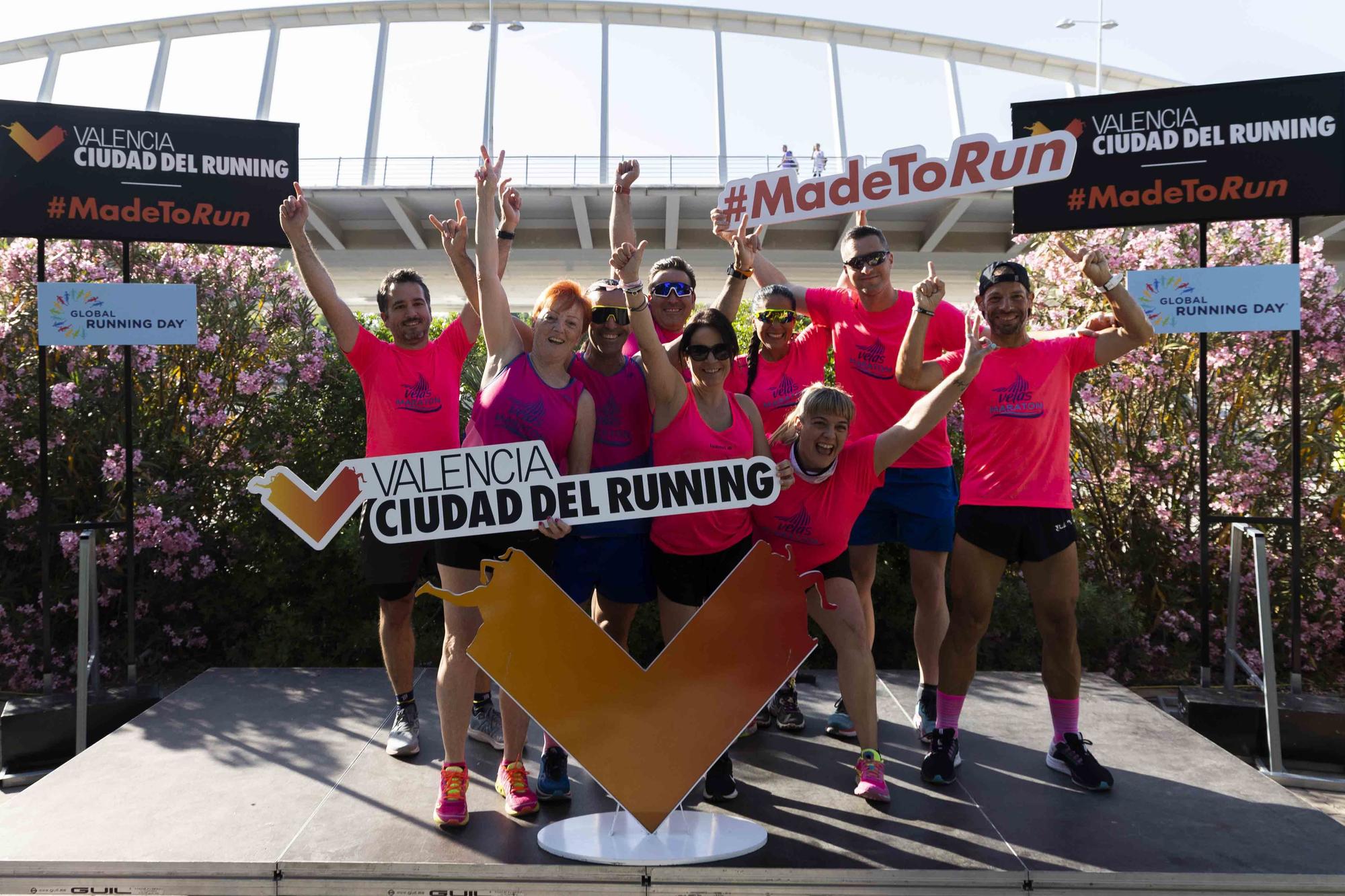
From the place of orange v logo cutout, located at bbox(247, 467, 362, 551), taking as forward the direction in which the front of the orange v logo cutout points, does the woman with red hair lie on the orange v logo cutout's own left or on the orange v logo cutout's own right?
on the orange v logo cutout's own left

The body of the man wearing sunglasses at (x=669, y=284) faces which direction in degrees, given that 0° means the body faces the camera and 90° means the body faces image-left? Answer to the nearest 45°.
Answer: approximately 0°

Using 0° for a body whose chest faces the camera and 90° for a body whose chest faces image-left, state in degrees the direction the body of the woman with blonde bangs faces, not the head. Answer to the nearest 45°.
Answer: approximately 0°

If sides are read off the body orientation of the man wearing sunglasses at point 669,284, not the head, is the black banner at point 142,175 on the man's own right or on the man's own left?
on the man's own right

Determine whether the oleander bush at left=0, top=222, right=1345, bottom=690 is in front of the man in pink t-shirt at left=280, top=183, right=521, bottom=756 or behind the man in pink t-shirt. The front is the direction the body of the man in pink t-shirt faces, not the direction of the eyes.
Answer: behind

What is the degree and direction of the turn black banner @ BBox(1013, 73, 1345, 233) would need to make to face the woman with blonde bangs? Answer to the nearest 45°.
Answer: approximately 45° to its right

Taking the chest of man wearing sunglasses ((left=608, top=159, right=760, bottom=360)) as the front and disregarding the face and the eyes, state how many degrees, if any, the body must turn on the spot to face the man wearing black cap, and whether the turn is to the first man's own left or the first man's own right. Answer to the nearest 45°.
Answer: approximately 90° to the first man's own left

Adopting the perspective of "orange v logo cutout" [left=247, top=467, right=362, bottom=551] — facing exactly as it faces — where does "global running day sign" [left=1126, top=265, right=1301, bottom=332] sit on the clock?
The global running day sign is roughly at 9 o'clock from the orange v logo cutout.

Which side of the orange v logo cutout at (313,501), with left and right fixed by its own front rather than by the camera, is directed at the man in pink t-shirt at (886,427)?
left

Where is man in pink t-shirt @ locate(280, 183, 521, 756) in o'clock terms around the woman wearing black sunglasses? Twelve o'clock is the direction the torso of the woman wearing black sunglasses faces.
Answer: The man in pink t-shirt is roughly at 4 o'clock from the woman wearing black sunglasses.

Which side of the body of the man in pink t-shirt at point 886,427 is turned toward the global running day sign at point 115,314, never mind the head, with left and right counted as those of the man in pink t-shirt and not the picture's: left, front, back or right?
right

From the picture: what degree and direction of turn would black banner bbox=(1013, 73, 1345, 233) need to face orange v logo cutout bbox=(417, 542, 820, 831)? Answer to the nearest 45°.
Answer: approximately 45° to its right

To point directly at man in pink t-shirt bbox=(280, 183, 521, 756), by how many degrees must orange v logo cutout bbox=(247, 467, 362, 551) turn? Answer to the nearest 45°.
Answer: approximately 135° to its left

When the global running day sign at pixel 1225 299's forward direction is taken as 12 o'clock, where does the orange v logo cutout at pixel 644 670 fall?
The orange v logo cutout is roughly at 1 o'clock from the global running day sign.
